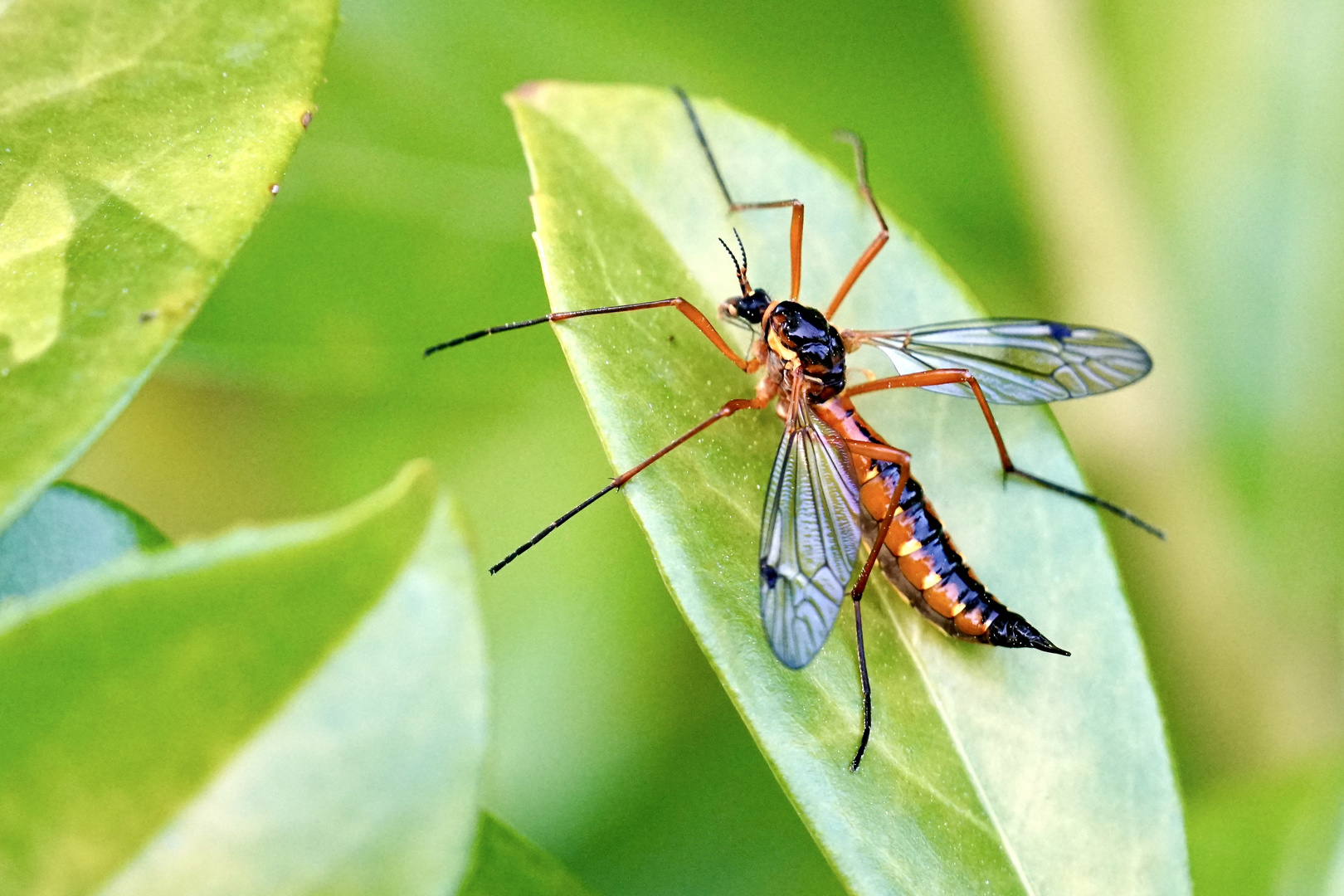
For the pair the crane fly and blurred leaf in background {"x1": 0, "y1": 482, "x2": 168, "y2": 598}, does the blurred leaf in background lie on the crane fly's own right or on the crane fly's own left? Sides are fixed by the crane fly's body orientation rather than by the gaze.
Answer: on the crane fly's own left

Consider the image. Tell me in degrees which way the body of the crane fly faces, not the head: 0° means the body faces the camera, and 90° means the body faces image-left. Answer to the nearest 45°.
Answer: approximately 135°

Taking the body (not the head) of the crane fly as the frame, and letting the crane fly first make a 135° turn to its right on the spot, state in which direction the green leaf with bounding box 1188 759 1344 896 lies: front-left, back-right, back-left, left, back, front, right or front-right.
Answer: front
